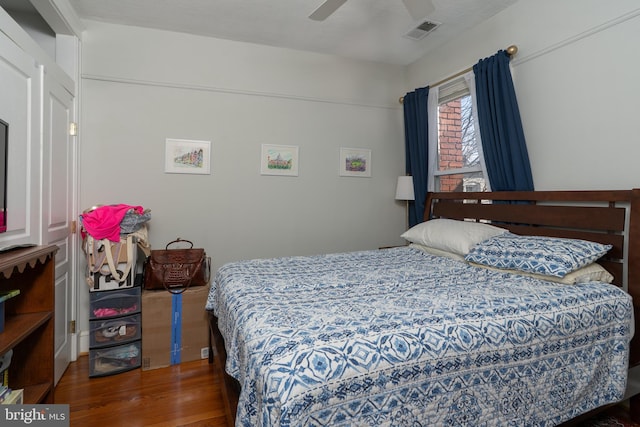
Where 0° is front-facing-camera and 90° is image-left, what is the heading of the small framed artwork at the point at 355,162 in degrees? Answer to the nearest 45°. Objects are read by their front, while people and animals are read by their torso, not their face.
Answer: approximately 0°

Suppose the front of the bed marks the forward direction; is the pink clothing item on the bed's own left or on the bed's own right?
on the bed's own right

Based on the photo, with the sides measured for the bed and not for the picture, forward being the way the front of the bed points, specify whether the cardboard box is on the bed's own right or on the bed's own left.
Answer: on the bed's own right

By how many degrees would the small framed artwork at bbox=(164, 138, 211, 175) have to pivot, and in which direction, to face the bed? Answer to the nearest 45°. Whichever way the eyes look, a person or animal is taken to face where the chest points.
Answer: approximately 45° to its left

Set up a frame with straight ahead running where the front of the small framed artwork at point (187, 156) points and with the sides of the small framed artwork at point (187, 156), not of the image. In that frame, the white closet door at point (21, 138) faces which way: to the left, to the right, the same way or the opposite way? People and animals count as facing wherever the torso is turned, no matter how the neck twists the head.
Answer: to the left

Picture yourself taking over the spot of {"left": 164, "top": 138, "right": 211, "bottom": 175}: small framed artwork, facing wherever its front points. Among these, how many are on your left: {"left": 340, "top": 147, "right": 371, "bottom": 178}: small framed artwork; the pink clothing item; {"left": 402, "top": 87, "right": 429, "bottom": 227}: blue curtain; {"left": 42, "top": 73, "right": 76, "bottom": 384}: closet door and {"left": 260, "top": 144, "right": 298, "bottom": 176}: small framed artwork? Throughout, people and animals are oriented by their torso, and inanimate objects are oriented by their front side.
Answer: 3

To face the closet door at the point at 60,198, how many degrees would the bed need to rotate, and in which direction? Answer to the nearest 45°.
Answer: approximately 45° to its right

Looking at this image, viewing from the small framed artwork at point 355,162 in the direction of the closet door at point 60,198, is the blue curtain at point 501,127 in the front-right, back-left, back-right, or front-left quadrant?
back-left

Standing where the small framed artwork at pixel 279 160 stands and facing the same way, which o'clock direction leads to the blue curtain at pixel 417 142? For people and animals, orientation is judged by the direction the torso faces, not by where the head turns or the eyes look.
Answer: The blue curtain is roughly at 9 o'clock from the small framed artwork.

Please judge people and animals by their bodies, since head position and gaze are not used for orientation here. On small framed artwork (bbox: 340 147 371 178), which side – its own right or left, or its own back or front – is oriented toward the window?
left
